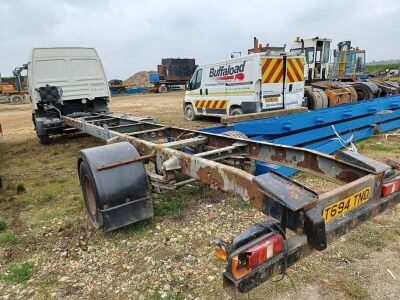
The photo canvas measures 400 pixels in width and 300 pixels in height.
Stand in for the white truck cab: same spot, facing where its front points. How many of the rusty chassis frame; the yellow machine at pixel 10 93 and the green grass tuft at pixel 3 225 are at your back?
2

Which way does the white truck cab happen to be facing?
away from the camera

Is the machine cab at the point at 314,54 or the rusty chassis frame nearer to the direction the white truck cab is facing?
the machine cab

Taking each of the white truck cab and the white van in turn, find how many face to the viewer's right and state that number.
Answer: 0

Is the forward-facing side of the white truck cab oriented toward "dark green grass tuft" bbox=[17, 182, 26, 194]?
no

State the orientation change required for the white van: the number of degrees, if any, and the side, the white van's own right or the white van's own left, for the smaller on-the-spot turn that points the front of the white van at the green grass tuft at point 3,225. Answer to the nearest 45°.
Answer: approximately 90° to the white van's own left

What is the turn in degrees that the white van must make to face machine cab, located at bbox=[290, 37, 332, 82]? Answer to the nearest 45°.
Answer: approximately 90° to its right

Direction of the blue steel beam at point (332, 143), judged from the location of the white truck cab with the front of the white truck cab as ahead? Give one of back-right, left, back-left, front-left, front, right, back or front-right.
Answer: back-right

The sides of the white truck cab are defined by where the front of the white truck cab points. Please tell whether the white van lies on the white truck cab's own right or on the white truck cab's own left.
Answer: on the white truck cab's own right

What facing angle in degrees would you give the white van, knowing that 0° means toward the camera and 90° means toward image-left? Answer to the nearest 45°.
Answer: approximately 135°

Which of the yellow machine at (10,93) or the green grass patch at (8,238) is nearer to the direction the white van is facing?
the yellow machine

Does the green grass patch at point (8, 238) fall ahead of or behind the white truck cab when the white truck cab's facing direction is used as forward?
behind

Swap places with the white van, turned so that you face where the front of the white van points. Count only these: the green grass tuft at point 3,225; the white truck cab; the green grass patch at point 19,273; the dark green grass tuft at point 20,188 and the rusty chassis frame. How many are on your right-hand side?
0
